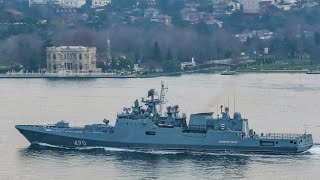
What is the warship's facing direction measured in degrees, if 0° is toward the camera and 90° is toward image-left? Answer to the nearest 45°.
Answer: approximately 90°
